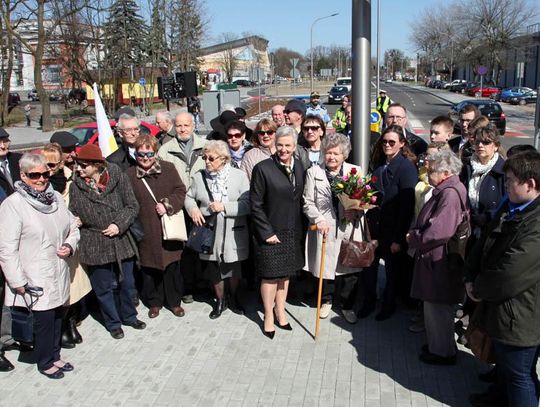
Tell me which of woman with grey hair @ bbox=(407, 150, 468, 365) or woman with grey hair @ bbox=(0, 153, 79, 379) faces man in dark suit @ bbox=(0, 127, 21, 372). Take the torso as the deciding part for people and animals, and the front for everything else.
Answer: woman with grey hair @ bbox=(407, 150, 468, 365)

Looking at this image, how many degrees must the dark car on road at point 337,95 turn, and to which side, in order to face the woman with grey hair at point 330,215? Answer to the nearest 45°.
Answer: approximately 45° to its left

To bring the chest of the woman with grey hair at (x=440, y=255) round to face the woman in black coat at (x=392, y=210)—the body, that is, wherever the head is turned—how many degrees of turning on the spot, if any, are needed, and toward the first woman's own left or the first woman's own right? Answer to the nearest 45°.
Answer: approximately 45° to the first woman's own right

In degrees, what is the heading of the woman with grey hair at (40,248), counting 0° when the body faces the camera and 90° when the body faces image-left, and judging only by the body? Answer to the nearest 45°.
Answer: approximately 315°

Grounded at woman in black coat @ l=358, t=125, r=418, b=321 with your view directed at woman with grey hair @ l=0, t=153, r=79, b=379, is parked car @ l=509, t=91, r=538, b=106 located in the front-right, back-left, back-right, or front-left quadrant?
back-right

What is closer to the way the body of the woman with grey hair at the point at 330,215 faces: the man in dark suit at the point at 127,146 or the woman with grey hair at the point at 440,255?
the woman with grey hair

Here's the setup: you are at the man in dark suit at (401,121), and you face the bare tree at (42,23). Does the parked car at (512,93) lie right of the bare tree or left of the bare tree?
right

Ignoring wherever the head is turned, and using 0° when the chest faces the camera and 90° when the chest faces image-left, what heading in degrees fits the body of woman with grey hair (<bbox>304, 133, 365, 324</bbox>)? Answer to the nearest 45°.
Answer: approximately 0°

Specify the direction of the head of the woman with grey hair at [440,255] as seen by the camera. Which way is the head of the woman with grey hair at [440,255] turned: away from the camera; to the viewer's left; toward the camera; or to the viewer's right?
to the viewer's left

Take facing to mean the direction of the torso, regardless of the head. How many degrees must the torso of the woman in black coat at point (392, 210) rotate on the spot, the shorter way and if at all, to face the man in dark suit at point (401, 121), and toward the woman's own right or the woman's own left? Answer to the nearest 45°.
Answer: approximately 135° to the woman's own right

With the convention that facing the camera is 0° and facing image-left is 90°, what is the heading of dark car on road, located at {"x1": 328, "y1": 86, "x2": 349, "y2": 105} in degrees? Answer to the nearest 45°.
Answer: approximately 45°

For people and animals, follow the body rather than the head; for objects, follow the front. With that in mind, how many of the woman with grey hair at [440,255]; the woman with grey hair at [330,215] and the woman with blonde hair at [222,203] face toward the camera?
2

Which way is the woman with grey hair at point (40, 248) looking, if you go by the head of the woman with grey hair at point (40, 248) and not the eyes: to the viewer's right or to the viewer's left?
to the viewer's right

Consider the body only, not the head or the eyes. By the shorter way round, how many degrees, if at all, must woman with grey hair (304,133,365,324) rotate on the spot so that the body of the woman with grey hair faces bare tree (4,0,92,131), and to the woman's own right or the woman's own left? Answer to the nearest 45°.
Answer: approximately 135° to the woman's own right
